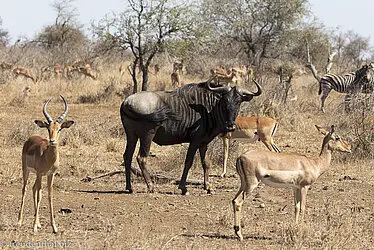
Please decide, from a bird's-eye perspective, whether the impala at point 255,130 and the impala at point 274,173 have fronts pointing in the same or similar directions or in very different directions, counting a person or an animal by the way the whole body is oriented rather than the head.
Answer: very different directions

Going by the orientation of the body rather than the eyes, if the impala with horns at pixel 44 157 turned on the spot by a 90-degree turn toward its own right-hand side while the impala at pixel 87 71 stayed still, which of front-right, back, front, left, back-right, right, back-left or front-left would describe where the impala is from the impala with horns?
back-right

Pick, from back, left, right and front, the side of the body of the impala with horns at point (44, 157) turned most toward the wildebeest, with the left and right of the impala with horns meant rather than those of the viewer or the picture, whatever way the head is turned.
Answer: left

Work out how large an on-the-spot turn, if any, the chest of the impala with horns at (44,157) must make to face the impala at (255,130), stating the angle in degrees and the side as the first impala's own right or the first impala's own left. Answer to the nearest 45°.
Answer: approximately 90° to the first impala's own left

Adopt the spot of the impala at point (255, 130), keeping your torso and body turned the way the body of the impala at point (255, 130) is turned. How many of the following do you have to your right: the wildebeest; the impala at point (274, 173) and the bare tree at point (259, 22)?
1

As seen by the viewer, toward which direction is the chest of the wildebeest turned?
to the viewer's right

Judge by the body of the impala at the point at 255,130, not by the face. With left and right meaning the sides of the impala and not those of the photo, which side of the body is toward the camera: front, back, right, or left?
left

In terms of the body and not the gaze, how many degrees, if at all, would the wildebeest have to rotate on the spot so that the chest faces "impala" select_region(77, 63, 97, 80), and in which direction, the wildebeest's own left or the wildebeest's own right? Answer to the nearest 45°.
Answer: approximately 90° to the wildebeest's own left

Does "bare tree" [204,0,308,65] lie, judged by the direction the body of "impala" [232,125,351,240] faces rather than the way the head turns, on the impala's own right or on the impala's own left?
on the impala's own left

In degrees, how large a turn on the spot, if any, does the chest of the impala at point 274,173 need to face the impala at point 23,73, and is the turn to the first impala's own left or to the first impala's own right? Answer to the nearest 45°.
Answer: approximately 135° to the first impala's own left

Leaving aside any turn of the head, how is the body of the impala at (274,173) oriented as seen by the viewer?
to the viewer's right
